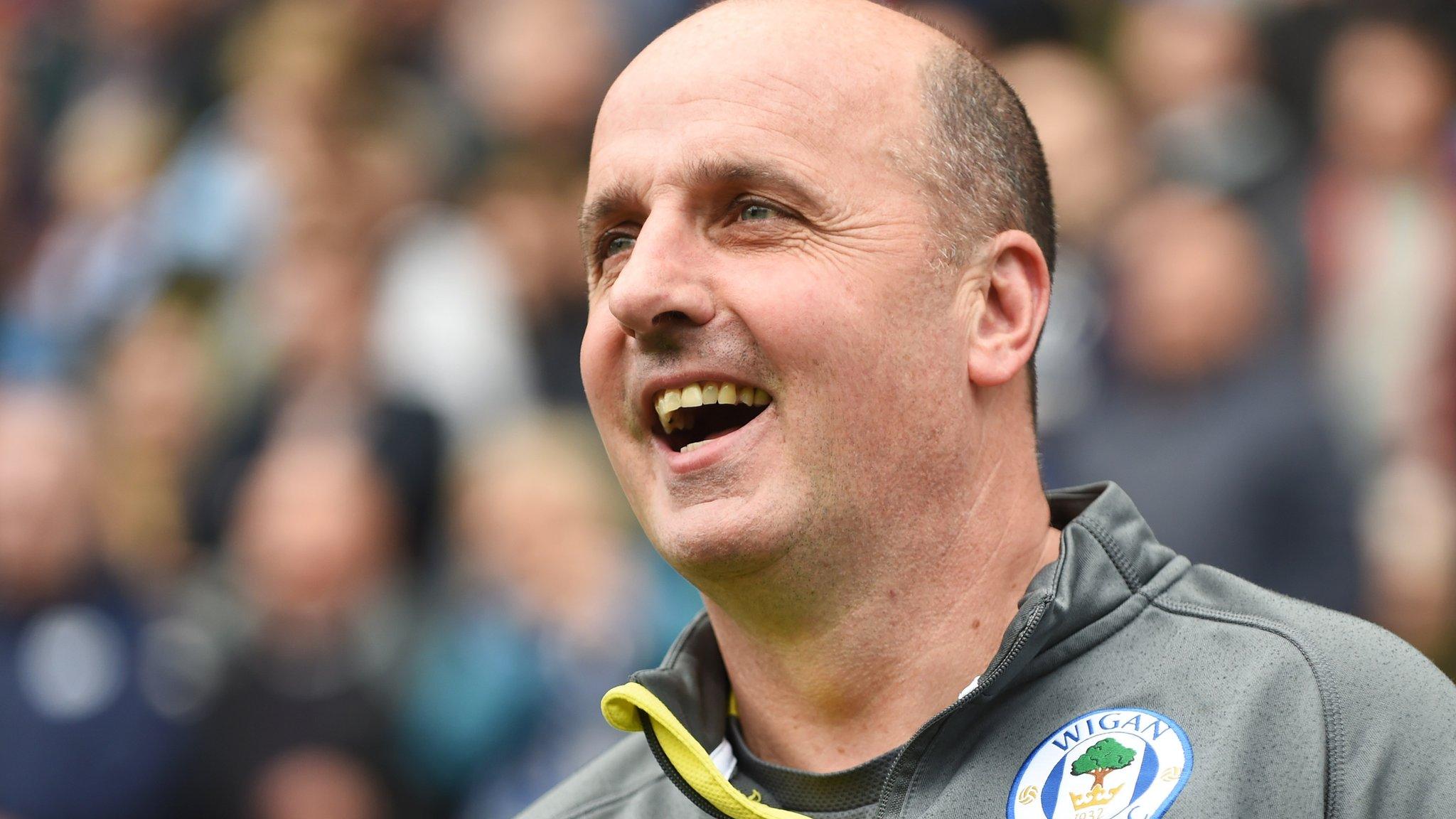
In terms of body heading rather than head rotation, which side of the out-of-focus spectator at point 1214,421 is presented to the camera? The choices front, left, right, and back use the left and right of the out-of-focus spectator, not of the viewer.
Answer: front

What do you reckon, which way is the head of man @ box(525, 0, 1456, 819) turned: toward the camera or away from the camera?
toward the camera

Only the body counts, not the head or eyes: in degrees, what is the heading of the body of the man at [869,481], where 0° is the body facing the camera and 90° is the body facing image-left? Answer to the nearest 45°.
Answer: approximately 45°

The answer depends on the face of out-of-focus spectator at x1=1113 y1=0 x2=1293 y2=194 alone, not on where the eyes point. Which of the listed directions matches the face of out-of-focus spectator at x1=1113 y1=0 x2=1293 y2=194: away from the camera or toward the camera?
toward the camera

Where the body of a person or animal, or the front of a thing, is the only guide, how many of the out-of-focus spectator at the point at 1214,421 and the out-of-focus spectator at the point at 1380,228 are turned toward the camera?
2

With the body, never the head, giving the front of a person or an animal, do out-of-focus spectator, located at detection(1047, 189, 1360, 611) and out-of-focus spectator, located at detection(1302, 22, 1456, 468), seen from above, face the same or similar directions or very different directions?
same or similar directions

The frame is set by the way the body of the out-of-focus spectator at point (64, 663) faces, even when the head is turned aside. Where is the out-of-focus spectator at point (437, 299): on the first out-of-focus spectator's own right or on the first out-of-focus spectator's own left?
on the first out-of-focus spectator's own left

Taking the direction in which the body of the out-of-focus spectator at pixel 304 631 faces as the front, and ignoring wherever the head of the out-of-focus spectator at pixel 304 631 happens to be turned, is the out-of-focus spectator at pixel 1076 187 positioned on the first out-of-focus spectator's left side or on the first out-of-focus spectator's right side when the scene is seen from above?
on the first out-of-focus spectator's left side

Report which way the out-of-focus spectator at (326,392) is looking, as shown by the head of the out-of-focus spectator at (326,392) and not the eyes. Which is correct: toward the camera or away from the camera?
toward the camera

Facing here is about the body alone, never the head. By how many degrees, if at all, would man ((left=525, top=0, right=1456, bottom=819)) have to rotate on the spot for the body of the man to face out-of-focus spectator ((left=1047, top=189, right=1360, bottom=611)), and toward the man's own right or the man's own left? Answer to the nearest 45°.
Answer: approximately 135° to the man's own right

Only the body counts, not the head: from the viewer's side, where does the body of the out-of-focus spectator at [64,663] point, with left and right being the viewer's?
facing the viewer
